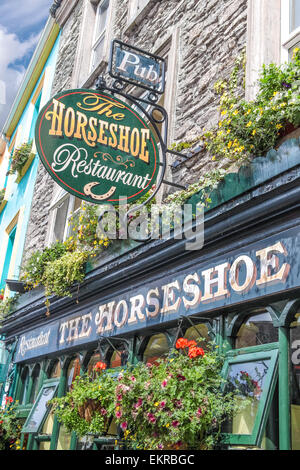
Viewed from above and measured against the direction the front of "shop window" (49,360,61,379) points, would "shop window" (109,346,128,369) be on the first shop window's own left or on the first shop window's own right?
on the first shop window's own left

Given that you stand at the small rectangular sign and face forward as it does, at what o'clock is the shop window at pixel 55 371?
The shop window is roughly at 7 o'clock from the small rectangular sign.

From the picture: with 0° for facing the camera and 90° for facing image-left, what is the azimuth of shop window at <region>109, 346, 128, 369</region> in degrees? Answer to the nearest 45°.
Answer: approximately 45°

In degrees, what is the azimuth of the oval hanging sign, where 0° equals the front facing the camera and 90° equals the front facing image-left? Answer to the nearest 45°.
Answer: approximately 315°

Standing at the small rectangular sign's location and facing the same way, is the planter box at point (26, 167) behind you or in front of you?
behind

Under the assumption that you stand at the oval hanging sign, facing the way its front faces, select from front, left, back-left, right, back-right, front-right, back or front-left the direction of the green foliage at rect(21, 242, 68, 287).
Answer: back-left

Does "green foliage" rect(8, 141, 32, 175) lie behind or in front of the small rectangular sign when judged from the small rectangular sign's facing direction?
behind

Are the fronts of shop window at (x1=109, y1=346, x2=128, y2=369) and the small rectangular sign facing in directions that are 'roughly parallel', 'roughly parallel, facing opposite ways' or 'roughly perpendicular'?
roughly perpendicular

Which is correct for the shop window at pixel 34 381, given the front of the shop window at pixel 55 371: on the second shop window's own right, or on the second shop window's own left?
on the second shop window's own right
